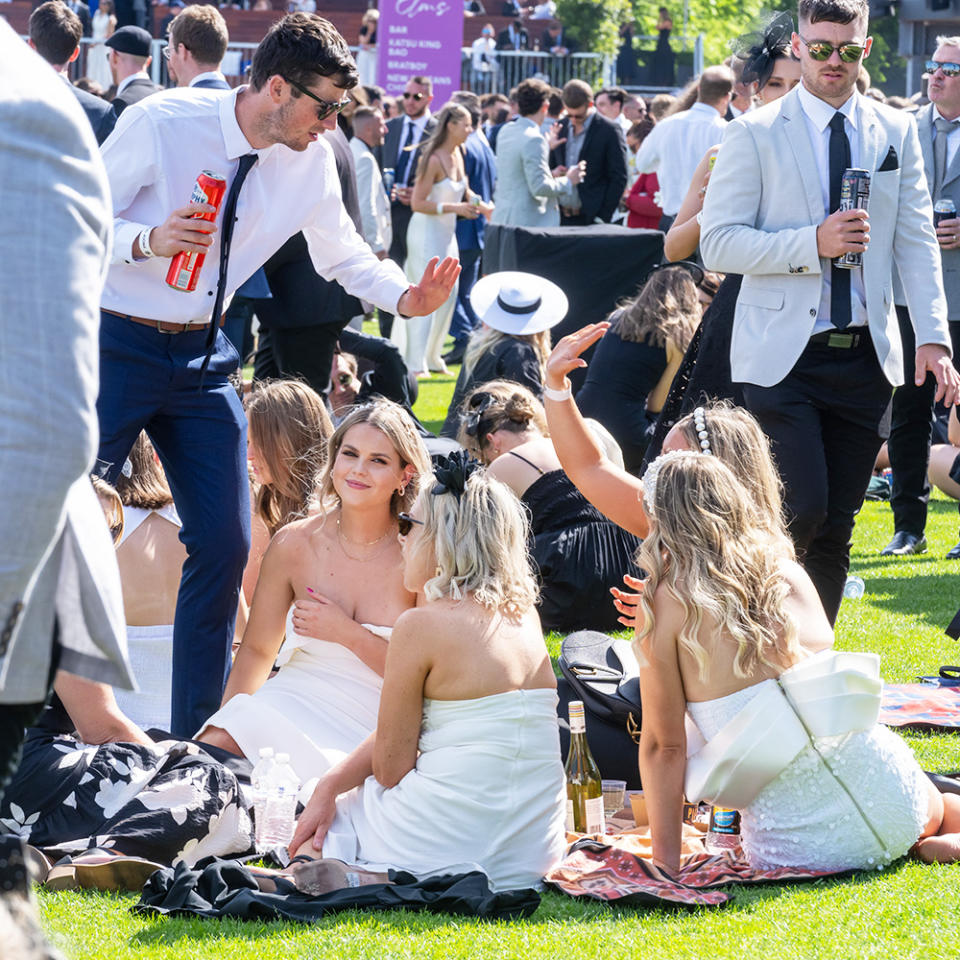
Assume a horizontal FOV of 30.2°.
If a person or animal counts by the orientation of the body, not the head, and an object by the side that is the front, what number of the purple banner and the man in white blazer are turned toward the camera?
2

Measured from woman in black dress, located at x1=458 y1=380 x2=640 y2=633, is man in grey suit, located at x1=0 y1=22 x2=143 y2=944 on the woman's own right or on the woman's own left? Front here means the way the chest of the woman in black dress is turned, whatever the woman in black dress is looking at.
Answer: on the woman's own left

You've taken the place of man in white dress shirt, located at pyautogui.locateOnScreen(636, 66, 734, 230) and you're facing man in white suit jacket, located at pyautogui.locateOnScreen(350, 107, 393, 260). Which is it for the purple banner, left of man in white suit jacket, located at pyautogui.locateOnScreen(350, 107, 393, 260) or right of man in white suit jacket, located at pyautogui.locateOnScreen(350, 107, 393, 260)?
right

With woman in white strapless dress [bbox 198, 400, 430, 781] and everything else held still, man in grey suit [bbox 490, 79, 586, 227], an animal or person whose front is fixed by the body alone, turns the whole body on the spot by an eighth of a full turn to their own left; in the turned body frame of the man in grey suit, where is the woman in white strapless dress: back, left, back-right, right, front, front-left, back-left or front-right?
back

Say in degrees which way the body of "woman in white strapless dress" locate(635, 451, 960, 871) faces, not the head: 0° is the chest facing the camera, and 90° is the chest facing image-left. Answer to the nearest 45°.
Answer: approximately 180°

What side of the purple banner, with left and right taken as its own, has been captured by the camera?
front

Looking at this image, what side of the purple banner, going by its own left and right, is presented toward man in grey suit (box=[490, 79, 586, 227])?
front

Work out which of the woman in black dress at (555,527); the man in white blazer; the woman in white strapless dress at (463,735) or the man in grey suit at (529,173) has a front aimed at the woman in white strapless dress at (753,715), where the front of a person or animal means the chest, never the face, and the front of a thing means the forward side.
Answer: the man in white blazer

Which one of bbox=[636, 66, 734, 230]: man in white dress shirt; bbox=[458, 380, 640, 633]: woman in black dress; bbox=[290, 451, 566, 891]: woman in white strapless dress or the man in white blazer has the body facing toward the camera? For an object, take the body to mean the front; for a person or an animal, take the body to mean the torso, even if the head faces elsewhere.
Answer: the man in white blazer

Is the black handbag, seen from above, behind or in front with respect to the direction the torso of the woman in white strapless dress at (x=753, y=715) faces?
in front

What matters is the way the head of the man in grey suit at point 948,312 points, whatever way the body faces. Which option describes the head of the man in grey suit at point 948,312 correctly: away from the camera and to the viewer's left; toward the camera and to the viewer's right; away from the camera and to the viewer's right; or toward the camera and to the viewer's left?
toward the camera and to the viewer's left
